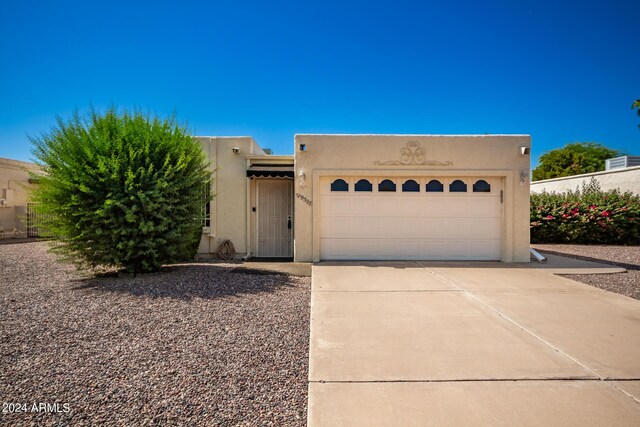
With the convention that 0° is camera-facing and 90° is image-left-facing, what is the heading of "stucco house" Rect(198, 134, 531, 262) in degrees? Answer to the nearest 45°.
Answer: approximately 0°

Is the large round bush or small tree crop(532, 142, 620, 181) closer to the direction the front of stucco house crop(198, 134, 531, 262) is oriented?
the large round bush

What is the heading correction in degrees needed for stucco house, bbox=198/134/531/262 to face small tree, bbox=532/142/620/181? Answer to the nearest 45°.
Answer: approximately 135° to its left

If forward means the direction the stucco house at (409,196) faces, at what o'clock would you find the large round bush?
The large round bush is roughly at 2 o'clock from the stucco house.

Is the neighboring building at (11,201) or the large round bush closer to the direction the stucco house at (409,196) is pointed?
the large round bush

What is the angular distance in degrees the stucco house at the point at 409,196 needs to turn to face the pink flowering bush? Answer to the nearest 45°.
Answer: approximately 135° to its left

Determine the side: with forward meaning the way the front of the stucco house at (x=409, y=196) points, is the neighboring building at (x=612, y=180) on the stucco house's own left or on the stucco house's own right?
on the stucco house's own left

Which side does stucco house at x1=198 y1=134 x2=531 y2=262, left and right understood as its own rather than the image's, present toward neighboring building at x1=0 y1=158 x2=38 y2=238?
right
